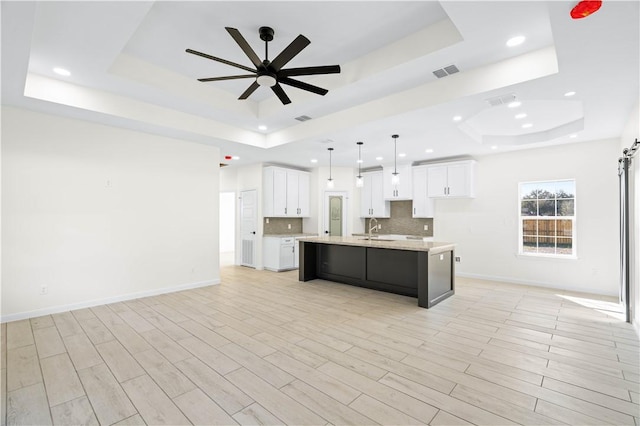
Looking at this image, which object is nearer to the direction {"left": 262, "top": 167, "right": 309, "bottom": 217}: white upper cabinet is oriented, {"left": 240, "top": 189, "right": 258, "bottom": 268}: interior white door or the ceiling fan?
the ceiling fan

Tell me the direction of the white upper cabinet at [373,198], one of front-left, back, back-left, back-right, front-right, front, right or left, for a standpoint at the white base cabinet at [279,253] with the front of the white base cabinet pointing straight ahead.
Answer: front-left

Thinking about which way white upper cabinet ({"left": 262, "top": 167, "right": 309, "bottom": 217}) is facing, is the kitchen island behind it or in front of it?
in front

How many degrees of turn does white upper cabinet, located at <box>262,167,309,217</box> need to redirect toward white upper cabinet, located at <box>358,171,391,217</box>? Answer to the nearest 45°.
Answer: approximately 45° to its left

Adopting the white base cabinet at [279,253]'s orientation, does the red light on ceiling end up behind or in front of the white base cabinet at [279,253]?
in front

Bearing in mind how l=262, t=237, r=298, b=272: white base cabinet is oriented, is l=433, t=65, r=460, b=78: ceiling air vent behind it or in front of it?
in front

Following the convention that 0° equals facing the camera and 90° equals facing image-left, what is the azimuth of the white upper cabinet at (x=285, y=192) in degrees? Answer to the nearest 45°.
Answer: approximately 315°

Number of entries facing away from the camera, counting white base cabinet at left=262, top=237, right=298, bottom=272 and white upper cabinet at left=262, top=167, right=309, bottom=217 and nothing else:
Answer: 0

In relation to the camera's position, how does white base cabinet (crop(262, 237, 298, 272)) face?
facing the viewer and to the right of the viewer
